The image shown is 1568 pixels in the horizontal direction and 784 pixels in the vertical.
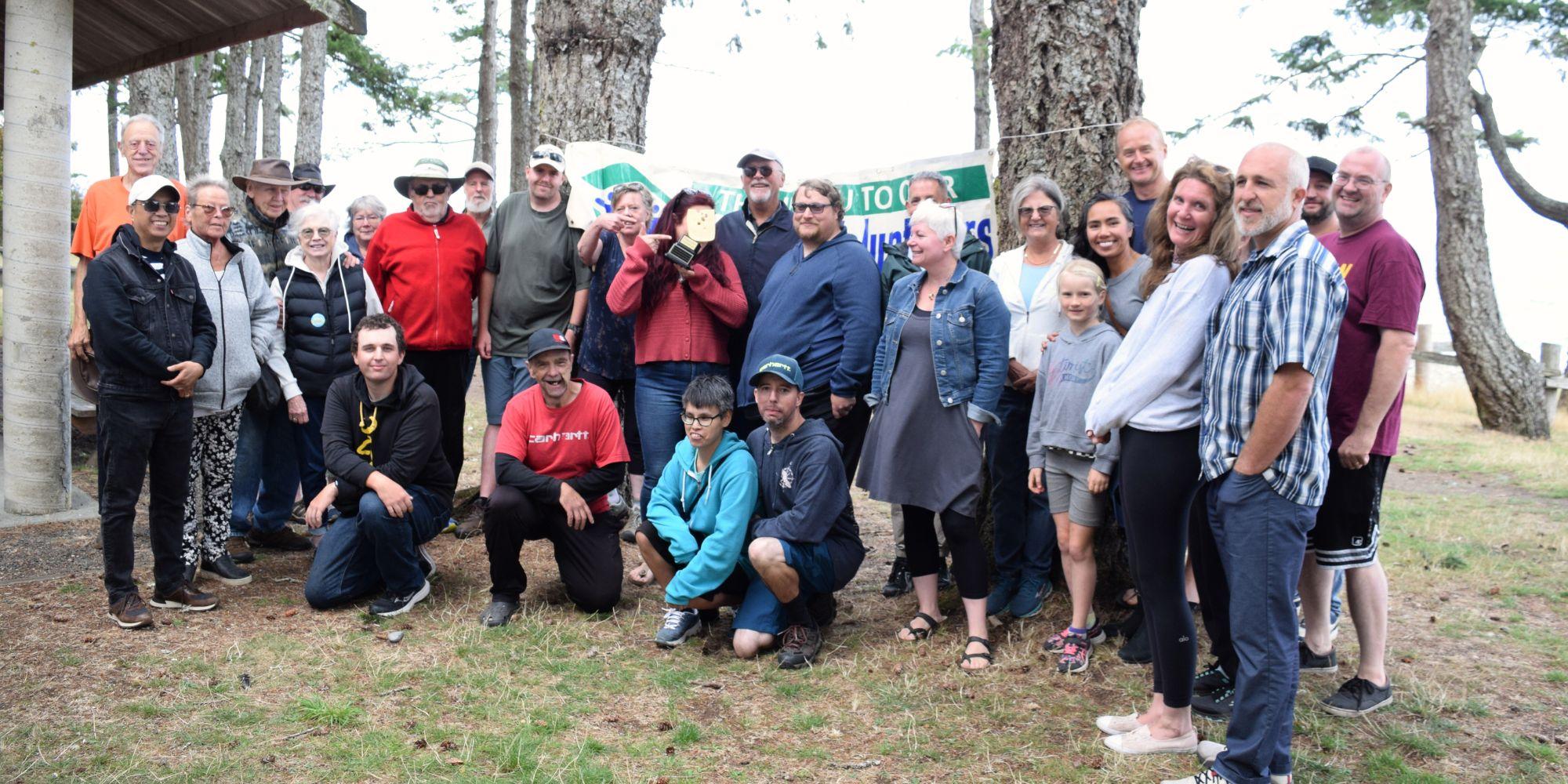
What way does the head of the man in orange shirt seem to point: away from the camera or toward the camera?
toward the camera

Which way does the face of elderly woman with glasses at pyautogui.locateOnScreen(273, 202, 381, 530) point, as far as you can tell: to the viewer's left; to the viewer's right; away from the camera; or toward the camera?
toward the camera

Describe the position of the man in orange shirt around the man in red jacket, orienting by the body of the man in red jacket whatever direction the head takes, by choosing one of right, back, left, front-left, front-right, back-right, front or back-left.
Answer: right

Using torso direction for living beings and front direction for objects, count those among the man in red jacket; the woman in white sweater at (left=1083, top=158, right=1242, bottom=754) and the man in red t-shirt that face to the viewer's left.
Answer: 1

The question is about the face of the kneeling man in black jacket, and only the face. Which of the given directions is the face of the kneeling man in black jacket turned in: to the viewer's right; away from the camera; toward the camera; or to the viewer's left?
toward the camera

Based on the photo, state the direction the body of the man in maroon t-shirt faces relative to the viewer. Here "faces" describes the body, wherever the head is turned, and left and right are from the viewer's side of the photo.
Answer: facing the viewer and to the left of the viewer

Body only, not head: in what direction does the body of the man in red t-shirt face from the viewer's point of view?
toward the camera

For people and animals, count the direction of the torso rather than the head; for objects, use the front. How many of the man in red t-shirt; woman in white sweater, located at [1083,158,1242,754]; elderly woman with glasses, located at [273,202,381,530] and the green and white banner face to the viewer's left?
1

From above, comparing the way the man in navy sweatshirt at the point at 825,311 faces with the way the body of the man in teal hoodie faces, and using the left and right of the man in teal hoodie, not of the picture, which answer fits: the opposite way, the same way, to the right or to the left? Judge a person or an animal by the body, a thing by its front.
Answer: the same way

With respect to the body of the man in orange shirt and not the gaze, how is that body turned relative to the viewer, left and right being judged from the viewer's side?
facing the viewer

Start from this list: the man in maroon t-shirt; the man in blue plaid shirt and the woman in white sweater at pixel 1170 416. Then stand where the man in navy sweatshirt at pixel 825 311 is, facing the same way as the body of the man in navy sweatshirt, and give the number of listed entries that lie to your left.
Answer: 3

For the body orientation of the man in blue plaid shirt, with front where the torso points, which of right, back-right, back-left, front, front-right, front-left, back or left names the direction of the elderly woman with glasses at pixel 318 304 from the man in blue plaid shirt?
front-right

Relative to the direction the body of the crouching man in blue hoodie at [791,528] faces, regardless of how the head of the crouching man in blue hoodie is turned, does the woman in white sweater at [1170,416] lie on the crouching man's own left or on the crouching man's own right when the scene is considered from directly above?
on the crouching man's own left

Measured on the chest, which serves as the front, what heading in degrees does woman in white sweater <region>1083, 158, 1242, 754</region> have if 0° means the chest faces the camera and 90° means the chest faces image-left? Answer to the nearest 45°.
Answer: approximately 90°

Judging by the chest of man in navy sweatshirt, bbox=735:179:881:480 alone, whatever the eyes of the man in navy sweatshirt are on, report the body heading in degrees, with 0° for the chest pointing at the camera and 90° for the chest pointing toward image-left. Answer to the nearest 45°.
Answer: approximately 45°

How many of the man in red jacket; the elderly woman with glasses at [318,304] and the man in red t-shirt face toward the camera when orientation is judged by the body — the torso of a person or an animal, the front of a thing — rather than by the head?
3

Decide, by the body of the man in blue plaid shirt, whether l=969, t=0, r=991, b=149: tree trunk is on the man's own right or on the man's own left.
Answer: on the man's own right

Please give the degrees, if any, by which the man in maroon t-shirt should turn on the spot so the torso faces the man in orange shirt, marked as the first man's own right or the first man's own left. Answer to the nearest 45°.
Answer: approximately 45° to the first man's own right

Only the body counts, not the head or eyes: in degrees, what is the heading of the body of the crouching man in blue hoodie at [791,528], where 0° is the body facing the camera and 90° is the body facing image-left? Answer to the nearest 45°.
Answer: approximately 45°
